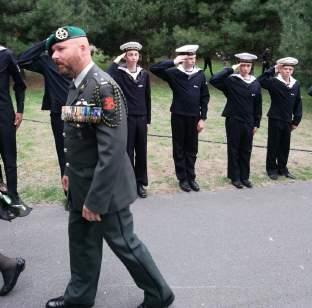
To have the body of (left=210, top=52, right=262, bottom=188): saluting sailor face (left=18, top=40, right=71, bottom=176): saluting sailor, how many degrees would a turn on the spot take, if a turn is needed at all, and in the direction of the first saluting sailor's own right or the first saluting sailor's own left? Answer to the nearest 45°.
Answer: approximately 45° to the first saluting sailor's own right

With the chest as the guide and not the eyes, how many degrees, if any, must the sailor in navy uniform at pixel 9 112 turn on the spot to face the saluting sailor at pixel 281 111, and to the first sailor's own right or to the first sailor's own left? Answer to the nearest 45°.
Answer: approximately 90° to the first sailor's own left

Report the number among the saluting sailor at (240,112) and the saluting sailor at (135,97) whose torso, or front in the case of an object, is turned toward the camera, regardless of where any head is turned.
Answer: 2

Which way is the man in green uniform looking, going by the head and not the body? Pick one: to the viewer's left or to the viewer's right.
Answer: to the viewer's left

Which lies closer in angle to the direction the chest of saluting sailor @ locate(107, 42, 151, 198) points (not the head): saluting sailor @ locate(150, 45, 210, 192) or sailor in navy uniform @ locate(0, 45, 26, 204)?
the sailor in navy uniform

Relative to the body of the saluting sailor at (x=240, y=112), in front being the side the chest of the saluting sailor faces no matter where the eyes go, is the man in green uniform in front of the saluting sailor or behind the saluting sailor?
in front

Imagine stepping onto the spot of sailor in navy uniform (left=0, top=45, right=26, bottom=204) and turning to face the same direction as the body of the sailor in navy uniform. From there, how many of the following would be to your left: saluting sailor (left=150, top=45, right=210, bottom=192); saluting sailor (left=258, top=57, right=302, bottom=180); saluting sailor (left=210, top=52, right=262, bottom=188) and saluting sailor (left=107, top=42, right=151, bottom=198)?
4

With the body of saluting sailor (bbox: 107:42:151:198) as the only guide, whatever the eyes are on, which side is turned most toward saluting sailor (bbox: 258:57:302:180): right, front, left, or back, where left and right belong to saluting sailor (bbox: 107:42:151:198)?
left

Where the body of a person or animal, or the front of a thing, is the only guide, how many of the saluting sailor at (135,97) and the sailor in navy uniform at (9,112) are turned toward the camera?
2

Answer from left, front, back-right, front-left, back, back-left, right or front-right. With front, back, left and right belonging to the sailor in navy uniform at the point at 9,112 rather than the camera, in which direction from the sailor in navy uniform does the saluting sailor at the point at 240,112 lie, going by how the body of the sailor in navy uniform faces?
left

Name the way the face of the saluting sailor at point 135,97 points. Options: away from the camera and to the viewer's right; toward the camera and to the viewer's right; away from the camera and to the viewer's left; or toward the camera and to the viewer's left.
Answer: toward the camera and to the viewer's left

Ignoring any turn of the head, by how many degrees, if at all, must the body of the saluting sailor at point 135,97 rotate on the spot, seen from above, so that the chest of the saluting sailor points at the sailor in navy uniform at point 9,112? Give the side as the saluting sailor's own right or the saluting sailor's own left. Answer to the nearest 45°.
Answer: approximately 45° to the saluting sailor's own right

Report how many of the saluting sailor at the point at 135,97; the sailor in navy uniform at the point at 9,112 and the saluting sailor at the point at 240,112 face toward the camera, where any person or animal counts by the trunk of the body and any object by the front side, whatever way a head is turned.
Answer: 3
